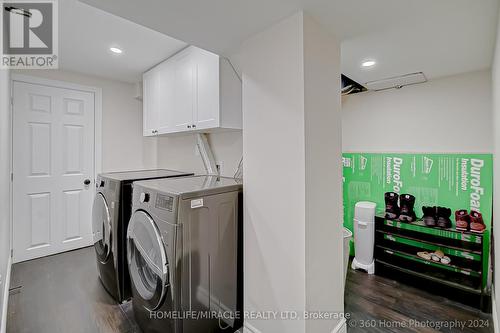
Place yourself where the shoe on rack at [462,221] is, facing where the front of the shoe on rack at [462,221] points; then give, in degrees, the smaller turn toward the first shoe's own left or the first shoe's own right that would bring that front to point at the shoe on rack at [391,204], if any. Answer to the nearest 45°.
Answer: approximately 90° to the first shoe's own right

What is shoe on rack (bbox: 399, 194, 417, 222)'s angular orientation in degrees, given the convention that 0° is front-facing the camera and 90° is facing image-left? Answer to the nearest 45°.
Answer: approximately 0°

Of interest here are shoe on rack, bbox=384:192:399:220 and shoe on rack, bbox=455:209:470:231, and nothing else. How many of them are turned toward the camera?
2

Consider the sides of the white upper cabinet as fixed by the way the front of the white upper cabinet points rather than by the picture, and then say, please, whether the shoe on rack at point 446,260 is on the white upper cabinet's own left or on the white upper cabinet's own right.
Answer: on the white upper cabinet's own left

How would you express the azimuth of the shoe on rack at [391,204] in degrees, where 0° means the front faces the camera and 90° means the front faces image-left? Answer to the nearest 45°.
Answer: approximately 0°

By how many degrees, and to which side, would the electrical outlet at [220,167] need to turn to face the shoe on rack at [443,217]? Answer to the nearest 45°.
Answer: approximately 135° to its left

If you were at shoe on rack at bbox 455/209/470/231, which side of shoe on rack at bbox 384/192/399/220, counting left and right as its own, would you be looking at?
left
